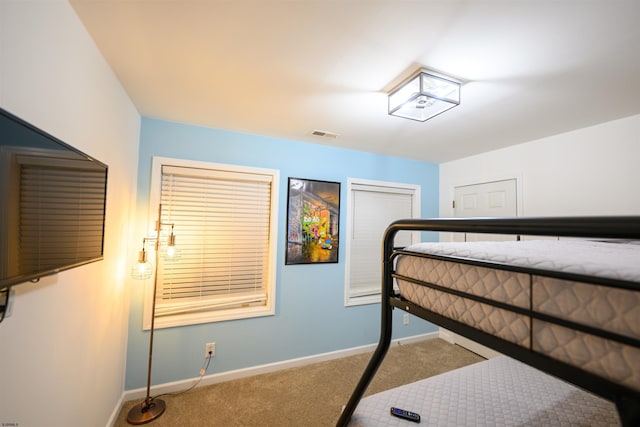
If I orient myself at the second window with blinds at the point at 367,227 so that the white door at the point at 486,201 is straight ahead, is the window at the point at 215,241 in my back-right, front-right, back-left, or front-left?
back-right

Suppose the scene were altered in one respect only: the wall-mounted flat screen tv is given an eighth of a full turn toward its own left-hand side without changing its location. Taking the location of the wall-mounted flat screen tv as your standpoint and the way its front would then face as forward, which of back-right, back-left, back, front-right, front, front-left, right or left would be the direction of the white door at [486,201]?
front

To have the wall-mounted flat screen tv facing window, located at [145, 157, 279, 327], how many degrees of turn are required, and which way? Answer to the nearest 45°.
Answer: approximately 90° to its left

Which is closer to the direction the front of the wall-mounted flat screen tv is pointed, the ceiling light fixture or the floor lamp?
the ceiling light fixture

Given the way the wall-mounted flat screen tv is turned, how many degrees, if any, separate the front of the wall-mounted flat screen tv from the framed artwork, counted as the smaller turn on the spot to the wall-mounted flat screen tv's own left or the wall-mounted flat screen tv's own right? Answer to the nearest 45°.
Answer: approximately 45° to the wall-mounted flat screen tv's own left

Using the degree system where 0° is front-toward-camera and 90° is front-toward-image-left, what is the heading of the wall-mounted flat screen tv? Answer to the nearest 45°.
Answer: approximately 315°

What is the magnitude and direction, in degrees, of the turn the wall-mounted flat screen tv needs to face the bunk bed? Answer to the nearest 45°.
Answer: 0° — it already faces it

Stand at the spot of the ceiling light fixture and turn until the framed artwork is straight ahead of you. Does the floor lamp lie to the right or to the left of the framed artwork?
left

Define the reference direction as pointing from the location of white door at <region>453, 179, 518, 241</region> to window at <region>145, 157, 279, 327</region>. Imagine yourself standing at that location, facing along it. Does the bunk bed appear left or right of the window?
left

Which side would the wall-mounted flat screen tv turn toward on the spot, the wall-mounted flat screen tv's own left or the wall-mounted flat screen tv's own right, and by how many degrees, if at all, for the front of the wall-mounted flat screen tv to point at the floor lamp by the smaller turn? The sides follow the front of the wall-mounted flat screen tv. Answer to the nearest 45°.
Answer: approximately 90° to the wall-mounted flat screen tv's own left
